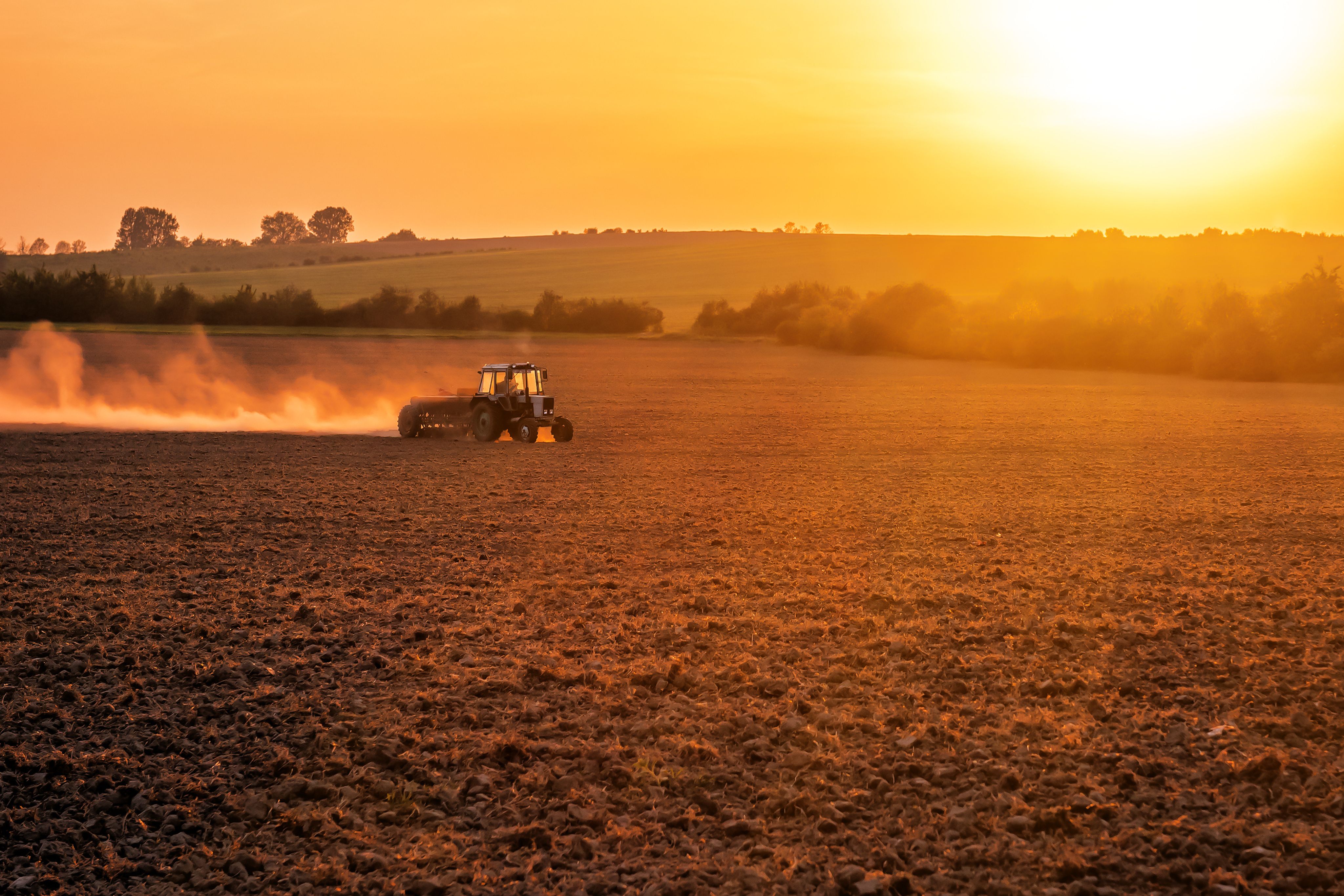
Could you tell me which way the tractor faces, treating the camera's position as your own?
facing the viewer and to the right of the viewer

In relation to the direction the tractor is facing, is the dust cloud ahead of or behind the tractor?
behind
